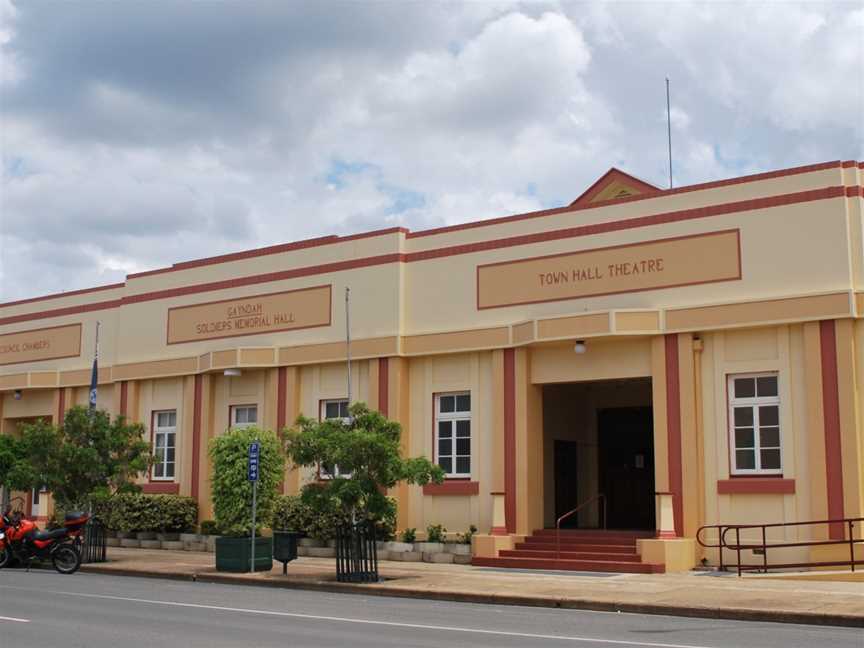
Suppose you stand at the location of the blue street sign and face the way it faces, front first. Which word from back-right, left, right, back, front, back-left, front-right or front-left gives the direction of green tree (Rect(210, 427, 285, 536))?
back

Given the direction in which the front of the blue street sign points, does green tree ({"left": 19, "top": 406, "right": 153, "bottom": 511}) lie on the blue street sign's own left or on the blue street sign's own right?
on the blue street sign's own right

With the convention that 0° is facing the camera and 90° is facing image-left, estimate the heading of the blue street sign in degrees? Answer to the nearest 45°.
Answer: approximately 0°

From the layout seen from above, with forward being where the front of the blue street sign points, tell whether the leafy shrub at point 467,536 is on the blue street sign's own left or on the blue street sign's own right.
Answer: on the blue street sign's own left

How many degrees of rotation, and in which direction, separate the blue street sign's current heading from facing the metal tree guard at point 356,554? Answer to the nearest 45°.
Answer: approximately 45° to its left

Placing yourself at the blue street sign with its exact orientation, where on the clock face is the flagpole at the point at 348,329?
The flagpole is roughly at 7 o'clock from the blue street sign.

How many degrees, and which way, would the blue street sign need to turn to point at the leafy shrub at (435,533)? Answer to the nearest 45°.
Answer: approximately 135° to its left

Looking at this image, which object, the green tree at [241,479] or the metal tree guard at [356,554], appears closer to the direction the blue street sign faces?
the metal tree guard

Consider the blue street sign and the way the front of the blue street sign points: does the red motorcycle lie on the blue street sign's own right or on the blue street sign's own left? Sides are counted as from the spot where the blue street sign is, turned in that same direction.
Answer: on the blue street sign's own right

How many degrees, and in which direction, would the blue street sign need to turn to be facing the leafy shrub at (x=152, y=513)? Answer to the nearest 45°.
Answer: approximately 180°
